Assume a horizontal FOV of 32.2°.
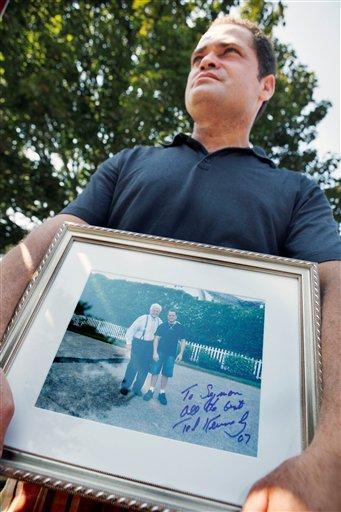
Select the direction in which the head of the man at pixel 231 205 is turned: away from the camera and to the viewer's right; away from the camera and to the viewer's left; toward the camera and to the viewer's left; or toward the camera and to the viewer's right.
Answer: toward the camera and to the viewer's left

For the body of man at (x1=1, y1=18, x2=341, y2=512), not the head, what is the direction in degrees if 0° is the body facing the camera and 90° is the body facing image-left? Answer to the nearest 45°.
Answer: approximately 0°

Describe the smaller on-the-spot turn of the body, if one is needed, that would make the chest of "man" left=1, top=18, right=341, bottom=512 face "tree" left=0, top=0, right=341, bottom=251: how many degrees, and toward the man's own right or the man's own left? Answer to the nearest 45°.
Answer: approximately 180°
